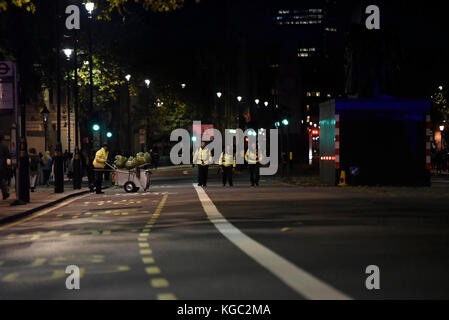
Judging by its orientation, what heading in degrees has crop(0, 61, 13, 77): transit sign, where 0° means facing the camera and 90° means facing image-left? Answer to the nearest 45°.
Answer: approximately 0°

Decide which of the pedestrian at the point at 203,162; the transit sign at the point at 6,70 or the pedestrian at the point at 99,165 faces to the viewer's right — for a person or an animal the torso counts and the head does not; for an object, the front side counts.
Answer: the pedestrian at the point at 99,165

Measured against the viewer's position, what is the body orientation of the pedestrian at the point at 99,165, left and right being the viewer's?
facing to the right of the viewer

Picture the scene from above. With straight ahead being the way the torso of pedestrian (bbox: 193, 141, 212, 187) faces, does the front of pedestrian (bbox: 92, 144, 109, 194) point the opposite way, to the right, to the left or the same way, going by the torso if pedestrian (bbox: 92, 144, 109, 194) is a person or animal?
to the left

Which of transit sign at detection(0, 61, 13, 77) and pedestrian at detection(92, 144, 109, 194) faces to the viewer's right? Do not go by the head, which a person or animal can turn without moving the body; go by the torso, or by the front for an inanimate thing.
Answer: the pedestrian

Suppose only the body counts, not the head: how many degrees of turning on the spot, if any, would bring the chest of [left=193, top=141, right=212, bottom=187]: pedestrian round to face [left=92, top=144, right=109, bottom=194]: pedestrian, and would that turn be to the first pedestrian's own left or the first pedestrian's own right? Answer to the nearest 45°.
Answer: approximately 45° to the first pedestrian's own right

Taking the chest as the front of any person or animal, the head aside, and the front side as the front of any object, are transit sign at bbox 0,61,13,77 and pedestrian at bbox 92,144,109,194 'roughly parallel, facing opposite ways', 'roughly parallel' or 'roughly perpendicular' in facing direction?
roughly perpendicular

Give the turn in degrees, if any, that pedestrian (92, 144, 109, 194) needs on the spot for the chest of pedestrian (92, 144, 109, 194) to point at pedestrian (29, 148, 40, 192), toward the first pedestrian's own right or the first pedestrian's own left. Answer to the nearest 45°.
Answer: approximately 135° to the first pedestrian's own left

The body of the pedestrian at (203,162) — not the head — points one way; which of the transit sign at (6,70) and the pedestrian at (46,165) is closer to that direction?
the transit sign

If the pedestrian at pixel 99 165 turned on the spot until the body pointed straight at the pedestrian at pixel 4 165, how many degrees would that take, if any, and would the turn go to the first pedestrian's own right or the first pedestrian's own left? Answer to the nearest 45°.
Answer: approximately 135° to the first pedestrian's own right
